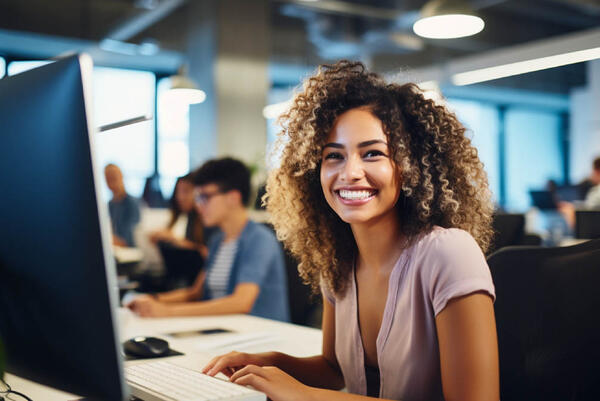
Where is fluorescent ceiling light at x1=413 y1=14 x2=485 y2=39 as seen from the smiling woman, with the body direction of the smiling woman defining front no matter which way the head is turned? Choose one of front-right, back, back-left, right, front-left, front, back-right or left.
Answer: back-right

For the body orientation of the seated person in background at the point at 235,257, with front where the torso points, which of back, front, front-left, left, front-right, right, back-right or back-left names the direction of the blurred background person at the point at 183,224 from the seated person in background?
right

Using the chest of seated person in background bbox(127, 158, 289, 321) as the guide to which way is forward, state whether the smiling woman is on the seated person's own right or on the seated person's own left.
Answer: on the seated person's own left

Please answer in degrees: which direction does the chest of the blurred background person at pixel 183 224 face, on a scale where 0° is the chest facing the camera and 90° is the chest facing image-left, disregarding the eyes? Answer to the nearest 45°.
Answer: approximately 45°

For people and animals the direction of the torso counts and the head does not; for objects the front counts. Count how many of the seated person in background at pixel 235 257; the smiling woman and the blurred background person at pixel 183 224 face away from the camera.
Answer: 0

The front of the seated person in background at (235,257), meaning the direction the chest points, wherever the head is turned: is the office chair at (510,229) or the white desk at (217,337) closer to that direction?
the white desk

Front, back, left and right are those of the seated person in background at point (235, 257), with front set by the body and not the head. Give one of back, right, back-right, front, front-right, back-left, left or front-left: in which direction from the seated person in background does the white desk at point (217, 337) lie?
left

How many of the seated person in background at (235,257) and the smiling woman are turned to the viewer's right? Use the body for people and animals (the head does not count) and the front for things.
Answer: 0

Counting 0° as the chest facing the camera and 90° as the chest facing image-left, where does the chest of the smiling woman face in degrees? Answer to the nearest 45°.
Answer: approximately 45°

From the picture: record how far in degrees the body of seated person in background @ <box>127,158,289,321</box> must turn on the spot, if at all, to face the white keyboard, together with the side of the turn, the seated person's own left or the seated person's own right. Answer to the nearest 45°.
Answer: approximately 90° to the seated person's own left

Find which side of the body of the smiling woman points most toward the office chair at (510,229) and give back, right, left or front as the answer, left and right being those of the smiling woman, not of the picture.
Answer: back

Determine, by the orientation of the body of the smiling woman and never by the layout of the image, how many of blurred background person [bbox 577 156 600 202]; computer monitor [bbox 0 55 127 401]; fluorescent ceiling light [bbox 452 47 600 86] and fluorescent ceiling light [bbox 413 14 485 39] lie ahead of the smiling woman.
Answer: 1

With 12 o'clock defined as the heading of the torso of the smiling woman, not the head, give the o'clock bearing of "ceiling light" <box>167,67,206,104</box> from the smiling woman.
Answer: The ceiling light is roughly at 4 o'clock from the smiling woman.

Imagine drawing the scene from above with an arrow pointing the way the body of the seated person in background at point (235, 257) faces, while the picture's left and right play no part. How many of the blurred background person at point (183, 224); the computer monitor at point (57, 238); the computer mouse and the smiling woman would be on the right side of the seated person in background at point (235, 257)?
1

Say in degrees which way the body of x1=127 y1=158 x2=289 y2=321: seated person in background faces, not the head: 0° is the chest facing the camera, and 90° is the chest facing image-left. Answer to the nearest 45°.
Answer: approximately 90°
